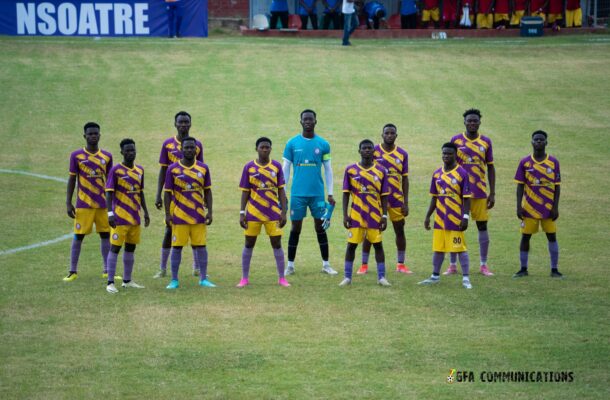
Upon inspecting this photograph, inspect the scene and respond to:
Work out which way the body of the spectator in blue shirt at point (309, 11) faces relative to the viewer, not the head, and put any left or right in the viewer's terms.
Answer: facing the viewer

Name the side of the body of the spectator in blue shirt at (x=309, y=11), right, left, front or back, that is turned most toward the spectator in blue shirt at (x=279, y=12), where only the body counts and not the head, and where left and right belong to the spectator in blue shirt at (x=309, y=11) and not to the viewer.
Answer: right
